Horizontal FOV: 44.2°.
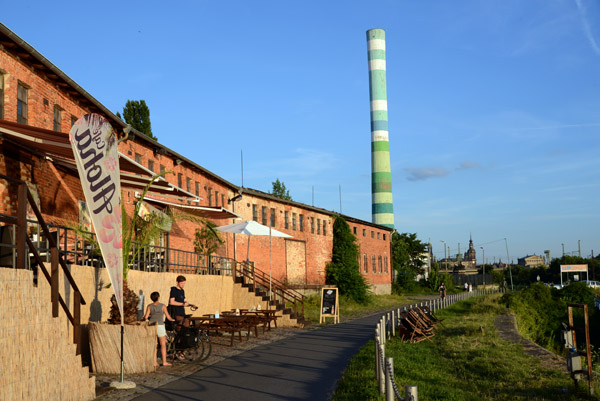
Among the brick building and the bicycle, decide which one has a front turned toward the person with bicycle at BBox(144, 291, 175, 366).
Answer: the brick building

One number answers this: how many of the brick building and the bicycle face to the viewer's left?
0

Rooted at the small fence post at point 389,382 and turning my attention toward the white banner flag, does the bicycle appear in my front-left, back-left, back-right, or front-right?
front-right

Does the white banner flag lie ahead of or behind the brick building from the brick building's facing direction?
ahead

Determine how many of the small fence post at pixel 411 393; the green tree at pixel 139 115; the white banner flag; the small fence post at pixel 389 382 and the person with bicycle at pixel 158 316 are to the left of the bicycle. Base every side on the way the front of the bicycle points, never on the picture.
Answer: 1

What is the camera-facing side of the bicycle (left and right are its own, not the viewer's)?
right

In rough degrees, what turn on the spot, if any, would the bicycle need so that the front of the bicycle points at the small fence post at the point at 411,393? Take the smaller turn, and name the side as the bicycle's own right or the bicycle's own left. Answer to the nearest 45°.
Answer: approximately 90° to the bicycle's own right

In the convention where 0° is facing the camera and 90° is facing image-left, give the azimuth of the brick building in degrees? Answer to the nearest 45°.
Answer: approximately 315°
